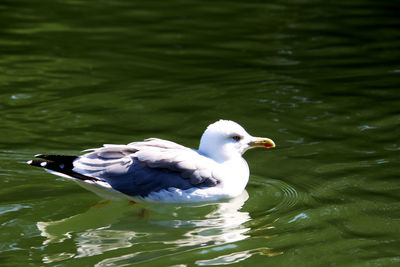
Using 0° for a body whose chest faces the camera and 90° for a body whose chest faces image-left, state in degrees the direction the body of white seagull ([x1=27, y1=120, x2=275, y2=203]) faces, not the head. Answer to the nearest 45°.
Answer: approximately 270°
